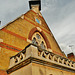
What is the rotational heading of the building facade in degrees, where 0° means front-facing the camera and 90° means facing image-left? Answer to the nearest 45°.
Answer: approximately 315°
